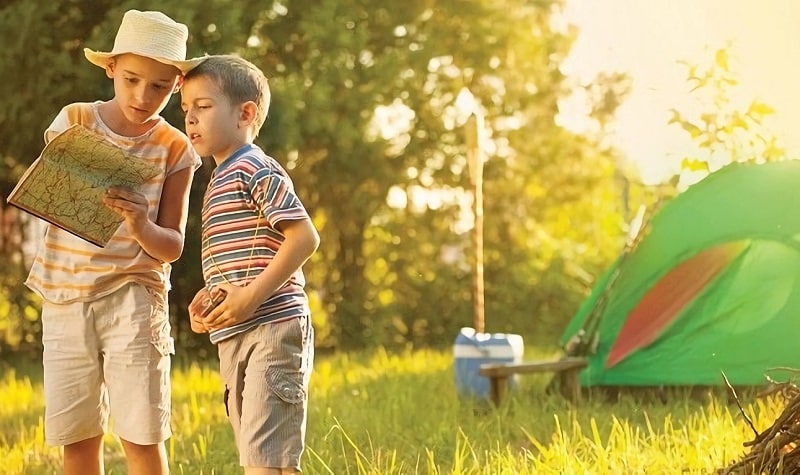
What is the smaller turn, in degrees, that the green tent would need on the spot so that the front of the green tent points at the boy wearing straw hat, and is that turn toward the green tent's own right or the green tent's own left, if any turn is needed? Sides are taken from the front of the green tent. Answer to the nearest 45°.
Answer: approximately 45° to the green tent's own right

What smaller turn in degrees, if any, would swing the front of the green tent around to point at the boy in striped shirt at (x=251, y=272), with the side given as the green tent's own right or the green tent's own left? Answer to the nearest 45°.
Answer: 0° — it already faces them

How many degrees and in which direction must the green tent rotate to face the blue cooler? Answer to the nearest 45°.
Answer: approximately 90° to its right

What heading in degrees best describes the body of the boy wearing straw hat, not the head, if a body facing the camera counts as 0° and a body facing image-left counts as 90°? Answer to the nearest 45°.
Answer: approximately 0°

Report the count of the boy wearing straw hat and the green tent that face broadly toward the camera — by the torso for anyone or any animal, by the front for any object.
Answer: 2

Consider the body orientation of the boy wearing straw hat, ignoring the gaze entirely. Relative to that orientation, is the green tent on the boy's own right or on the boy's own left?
on the boy's own left

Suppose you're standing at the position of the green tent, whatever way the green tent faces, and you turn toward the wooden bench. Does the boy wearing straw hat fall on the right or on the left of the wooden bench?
left

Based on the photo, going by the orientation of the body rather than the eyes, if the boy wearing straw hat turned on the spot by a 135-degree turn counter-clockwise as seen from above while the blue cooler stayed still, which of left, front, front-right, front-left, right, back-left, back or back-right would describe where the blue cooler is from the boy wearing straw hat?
front

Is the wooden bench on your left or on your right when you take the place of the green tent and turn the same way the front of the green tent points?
on your right
